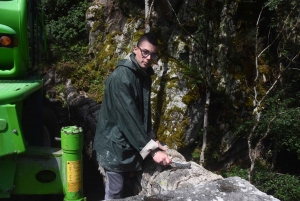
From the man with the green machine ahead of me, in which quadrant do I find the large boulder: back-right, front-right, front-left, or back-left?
back-left

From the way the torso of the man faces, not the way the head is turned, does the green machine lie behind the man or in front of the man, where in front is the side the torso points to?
behind

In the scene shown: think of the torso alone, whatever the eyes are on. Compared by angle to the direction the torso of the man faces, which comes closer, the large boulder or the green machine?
the large boulder

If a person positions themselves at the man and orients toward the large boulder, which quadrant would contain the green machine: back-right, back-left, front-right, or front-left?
back-right

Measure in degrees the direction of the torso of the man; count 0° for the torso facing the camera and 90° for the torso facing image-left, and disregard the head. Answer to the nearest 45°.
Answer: approximately 270°
